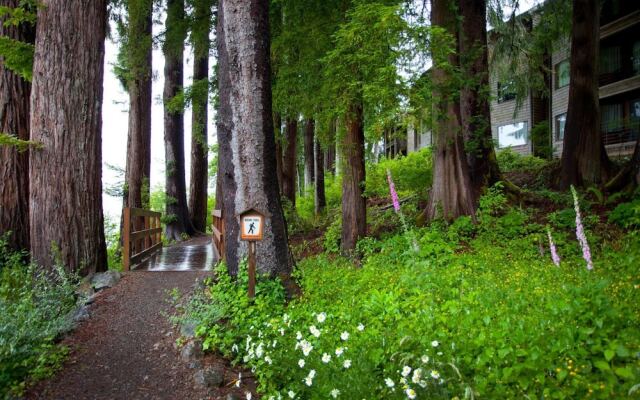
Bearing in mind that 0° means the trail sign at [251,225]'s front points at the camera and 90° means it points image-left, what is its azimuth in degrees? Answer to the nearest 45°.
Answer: approximately 0°

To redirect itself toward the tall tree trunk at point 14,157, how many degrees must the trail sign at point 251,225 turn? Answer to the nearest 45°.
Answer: approximately 135° to its right

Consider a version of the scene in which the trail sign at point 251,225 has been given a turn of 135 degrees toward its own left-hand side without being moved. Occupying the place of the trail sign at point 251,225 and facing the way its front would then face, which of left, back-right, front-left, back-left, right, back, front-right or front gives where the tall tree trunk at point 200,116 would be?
front-left

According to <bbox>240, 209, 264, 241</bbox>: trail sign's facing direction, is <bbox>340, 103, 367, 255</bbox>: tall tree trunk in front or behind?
behind

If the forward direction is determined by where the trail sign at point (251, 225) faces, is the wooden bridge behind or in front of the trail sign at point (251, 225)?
behind

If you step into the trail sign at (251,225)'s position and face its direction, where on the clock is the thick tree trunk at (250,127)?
The thick tree trunk is roughly at 6 o'clock from the trail sign.
